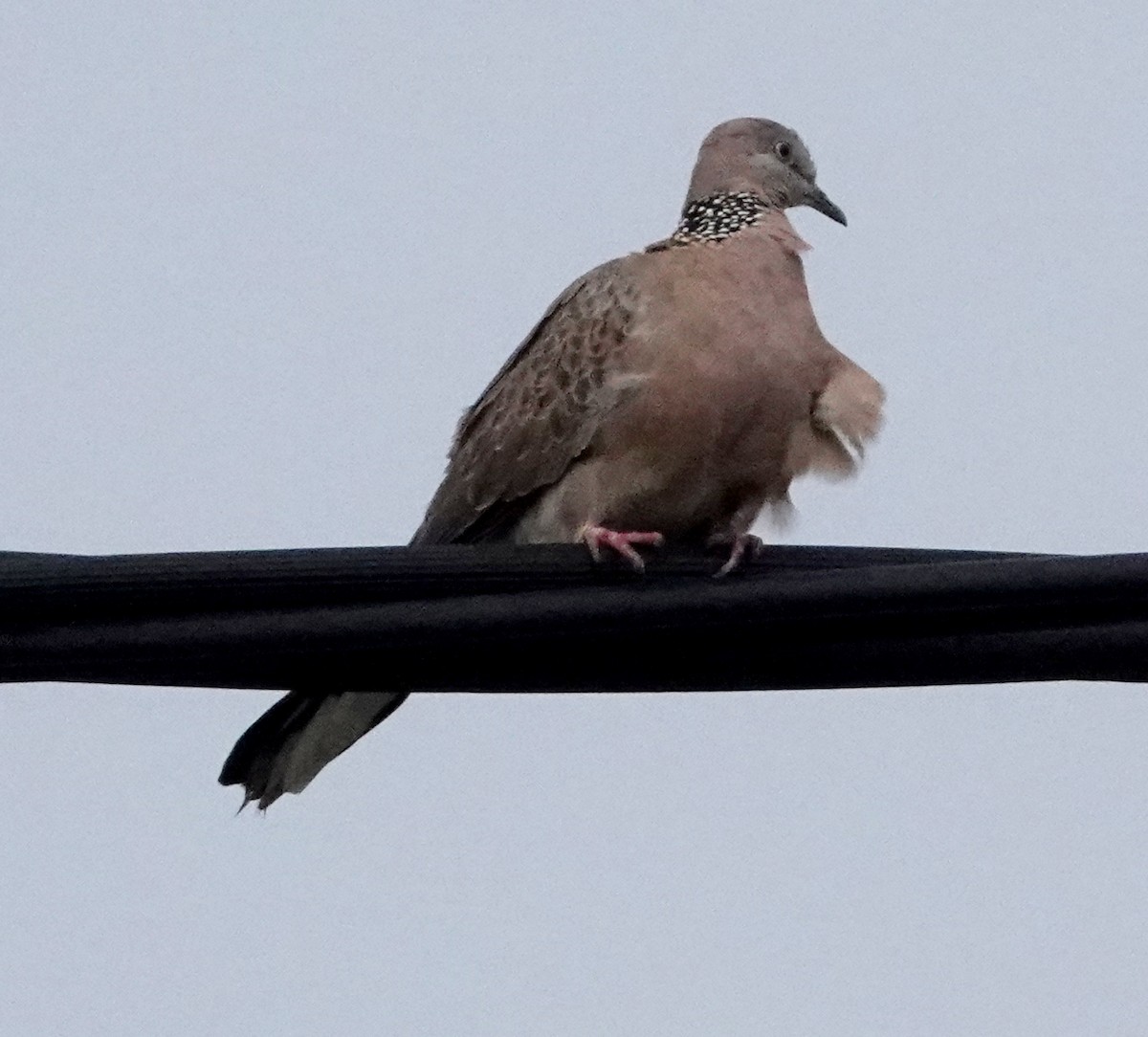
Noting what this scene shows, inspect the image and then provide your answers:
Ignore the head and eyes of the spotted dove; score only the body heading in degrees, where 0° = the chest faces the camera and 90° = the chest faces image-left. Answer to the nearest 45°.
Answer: approximately 315°

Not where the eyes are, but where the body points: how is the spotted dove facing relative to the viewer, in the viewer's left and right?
facing the viewer and to the right of the viewer
